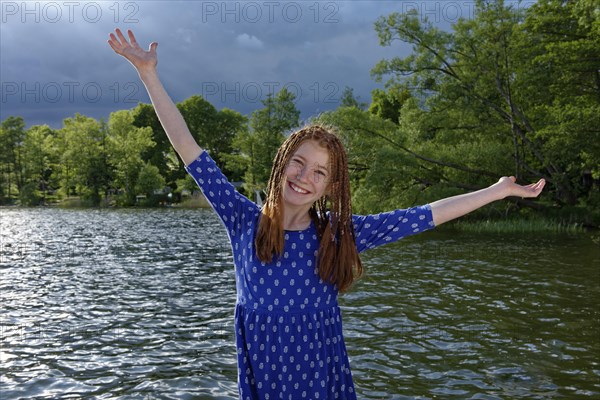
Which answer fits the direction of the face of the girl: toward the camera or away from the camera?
toward the camera

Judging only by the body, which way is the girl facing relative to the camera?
toward the camera
